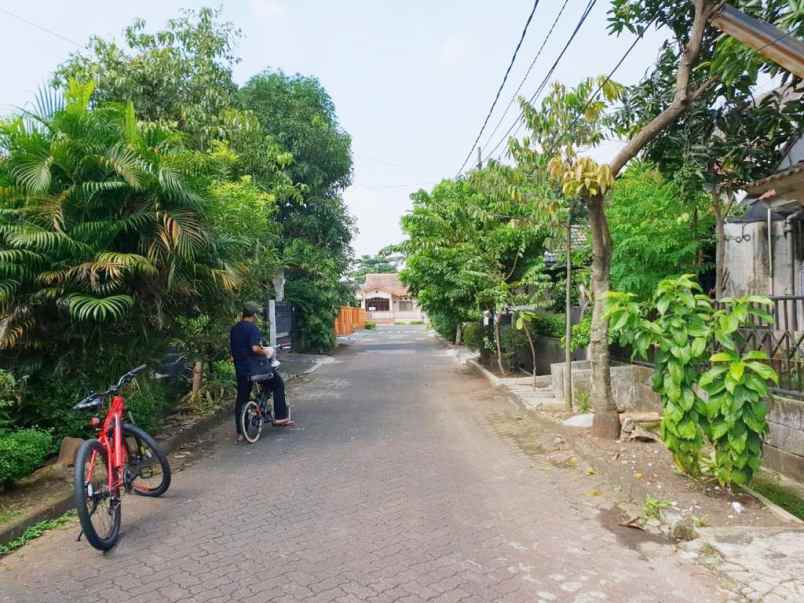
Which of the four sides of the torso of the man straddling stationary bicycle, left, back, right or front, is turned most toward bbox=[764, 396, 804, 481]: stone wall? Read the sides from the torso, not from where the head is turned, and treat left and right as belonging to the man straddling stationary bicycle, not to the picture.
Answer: right

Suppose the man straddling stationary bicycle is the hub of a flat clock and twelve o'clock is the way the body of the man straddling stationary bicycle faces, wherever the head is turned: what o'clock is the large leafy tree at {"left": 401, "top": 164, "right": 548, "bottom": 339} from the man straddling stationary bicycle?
The large leafy tree is roughly at 12 o'clock from the man straddling stationary bicycle.

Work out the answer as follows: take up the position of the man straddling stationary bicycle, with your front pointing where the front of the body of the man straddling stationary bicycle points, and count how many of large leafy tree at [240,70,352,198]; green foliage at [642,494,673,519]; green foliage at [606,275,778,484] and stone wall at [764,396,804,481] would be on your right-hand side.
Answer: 3

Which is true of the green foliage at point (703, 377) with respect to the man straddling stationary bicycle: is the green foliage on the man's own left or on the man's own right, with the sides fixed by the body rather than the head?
on the man's own right

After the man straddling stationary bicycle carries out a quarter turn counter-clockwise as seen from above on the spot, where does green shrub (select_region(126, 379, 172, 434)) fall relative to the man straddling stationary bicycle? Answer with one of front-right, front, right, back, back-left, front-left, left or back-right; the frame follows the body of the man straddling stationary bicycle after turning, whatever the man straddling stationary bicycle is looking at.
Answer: front-left

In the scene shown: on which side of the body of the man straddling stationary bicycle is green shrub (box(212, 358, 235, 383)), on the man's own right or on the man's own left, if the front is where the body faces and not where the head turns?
on the man's own left

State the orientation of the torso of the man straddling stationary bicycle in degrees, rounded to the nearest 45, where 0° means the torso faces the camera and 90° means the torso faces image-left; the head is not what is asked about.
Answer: approximately 225°

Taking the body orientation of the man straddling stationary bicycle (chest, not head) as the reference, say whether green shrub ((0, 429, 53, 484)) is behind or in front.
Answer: behind

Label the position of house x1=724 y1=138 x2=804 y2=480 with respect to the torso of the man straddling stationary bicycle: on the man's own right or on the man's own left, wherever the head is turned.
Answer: on the man's own right
